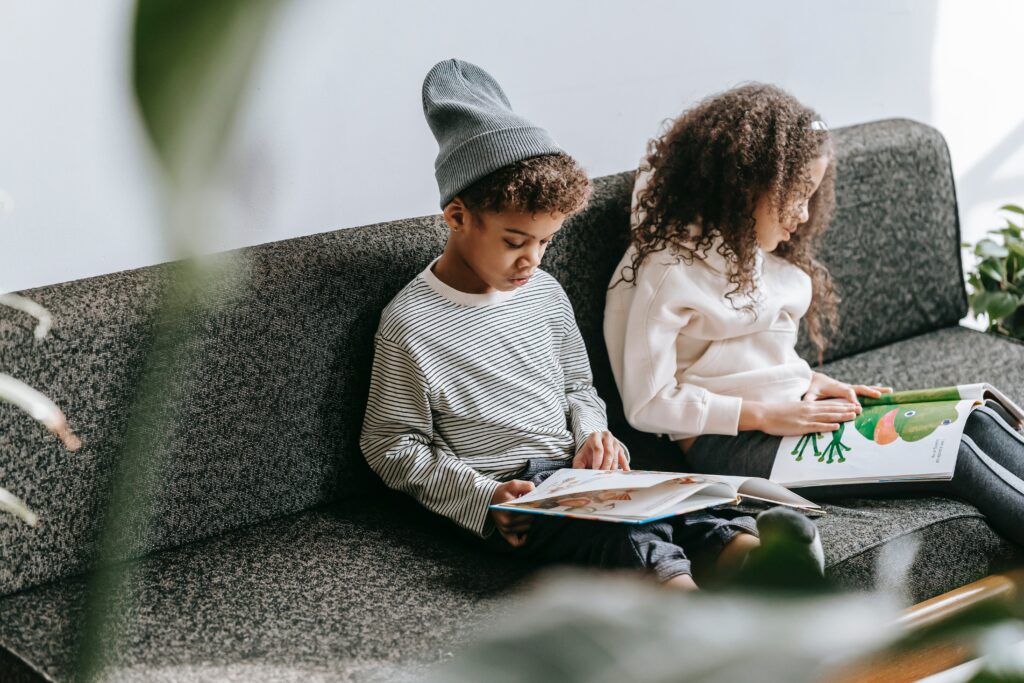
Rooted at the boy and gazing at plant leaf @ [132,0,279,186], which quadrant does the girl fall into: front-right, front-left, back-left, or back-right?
back-left

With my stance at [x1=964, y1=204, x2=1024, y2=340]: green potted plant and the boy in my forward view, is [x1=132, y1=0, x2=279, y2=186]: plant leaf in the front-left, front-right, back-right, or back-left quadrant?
front-left

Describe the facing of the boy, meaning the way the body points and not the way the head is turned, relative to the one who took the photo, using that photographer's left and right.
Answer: facing the viewer and to the right of the viewer

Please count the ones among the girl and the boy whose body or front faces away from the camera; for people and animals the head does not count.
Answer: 0

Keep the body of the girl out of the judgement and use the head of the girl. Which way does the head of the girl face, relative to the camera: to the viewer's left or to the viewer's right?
to the viewer's right

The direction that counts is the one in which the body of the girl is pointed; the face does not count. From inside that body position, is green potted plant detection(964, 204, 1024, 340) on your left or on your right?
on your left

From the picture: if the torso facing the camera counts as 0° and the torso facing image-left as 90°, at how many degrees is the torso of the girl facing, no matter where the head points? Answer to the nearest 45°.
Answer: approximately 315°

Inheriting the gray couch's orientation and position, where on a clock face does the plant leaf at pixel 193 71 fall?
The plant leaf is roughly at 1 o'clock from the gray couch.

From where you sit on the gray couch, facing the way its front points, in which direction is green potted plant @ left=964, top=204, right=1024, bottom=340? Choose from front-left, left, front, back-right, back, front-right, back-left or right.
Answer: left

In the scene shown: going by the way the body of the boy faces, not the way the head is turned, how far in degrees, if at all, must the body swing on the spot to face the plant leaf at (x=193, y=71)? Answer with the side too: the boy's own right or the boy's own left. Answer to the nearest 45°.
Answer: approximately 45° to the boy's own right

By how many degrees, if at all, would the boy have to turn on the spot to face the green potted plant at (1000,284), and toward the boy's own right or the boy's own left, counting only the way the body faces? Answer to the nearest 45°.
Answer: approximately 90° to the boy's own left

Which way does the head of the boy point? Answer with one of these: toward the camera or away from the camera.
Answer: toward the camera
